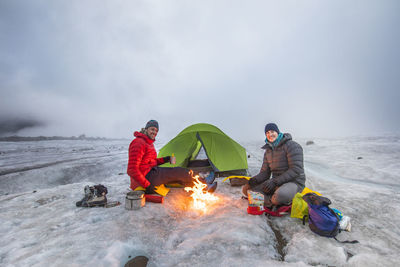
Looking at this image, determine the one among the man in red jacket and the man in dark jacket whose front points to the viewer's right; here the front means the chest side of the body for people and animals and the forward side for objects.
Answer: the man in red jacket

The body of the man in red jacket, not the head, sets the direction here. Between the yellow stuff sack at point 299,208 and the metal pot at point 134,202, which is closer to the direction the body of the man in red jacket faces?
the yellow stuff sack

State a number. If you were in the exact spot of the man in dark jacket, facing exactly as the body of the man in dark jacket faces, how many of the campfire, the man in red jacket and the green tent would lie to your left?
0

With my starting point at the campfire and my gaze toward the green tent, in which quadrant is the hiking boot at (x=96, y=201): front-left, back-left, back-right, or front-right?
back-left

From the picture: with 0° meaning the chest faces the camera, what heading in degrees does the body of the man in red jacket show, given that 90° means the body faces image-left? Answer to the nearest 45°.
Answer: approximately 270°

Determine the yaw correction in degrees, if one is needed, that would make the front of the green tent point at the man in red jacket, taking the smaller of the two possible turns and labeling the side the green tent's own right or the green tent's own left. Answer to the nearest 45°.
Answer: approximately 45° to the green tent's own right

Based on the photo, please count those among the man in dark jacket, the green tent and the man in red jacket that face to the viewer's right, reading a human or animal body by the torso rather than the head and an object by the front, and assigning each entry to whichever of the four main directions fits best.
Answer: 1

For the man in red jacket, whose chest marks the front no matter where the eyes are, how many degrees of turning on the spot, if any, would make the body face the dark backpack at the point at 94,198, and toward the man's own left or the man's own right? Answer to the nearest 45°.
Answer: approximately 180°

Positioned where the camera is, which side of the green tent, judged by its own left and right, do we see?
front

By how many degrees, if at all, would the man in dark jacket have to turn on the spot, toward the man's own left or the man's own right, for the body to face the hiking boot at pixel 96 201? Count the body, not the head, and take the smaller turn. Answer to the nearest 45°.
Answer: approximately 45° to the man's own right

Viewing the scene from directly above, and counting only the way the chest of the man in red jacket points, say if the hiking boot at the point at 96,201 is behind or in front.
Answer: behind

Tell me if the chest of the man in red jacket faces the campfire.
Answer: yes

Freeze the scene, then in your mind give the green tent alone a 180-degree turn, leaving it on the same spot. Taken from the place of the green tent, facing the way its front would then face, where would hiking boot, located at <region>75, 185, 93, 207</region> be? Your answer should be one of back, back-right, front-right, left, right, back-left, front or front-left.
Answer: back-left

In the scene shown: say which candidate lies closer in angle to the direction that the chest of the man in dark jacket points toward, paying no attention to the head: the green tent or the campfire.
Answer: the campfire

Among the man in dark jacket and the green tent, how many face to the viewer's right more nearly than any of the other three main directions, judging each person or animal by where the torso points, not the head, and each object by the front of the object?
0
